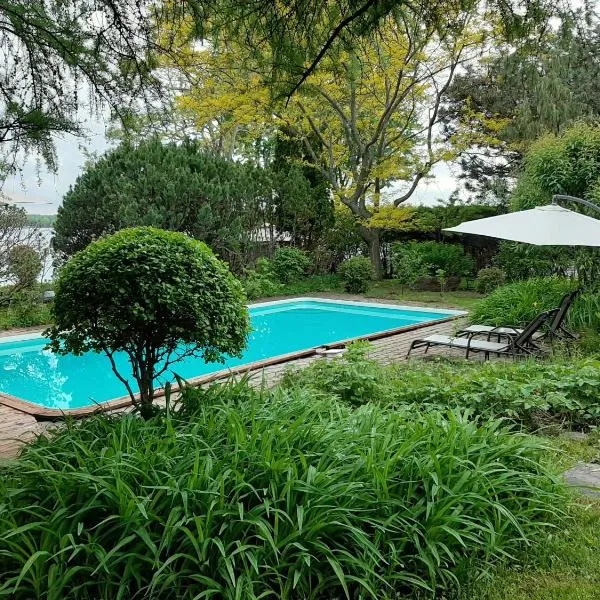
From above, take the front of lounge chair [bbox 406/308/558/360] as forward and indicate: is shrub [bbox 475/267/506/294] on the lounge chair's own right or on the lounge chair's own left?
on the lounge chair's own right

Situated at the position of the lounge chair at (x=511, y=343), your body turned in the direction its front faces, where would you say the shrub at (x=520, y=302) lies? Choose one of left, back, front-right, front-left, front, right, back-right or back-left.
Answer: right

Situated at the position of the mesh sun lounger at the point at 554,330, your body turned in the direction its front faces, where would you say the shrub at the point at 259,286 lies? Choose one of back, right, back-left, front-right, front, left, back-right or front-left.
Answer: front-right

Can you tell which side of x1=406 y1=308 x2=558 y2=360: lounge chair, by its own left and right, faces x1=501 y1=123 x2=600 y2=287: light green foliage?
right

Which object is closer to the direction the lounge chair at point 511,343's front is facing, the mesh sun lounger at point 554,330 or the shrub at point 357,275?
the shrub

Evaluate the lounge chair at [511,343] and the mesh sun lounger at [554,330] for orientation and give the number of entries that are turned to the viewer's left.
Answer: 2

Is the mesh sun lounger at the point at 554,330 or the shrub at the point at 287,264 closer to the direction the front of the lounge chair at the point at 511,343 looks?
the shrub

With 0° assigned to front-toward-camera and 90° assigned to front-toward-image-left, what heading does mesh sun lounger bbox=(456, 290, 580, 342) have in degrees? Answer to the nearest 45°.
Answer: approximately 90°

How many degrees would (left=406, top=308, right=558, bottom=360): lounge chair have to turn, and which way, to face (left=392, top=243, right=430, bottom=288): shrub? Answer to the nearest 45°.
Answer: approximately 90° to its right

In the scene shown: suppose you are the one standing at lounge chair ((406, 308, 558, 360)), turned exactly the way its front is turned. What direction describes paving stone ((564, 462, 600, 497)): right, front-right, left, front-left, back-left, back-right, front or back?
left

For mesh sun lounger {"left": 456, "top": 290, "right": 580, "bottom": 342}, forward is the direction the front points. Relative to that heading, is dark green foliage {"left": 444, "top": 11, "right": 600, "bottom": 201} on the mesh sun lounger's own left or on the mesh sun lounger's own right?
on the mesh sun lounger's own right

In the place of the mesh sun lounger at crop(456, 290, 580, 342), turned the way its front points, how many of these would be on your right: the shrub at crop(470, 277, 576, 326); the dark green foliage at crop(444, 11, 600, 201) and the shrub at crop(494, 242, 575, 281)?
3

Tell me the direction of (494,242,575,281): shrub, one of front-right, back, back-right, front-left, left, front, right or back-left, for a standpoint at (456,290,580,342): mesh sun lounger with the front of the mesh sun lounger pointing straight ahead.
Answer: right

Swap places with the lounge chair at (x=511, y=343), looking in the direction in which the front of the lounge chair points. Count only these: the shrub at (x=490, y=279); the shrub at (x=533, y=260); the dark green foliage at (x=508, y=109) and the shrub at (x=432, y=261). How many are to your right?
4

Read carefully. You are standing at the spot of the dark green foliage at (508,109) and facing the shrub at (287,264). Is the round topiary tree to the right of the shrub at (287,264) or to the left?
left

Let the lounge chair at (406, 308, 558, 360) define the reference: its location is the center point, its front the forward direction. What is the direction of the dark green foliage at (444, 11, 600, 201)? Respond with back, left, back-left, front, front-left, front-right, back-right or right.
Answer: right

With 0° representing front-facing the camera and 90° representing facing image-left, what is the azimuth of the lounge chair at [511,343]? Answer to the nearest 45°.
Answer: approximately 90°
